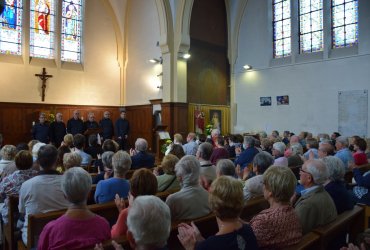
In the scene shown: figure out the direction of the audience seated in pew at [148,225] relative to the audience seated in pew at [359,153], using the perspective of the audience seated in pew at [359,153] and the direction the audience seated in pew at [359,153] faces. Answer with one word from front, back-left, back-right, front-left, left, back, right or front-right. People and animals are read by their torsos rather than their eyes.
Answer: back-left

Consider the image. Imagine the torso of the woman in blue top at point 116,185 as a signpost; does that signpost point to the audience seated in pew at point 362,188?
no

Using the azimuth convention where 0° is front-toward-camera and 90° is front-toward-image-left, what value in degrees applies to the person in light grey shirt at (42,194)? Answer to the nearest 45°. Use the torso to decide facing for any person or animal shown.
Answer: approximately 180°

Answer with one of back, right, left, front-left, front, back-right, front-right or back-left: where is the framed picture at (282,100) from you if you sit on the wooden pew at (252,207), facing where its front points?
front-right

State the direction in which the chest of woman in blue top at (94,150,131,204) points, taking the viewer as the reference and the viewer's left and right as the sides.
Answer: facing away from the viewer and to the left of the viewer

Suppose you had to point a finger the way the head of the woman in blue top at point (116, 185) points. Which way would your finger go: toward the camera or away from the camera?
away from the camera

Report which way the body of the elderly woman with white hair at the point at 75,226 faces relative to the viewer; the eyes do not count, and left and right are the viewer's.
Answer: facing away from the viewer

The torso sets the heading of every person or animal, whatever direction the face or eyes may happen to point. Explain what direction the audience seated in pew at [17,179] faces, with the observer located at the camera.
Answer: facing away from the viewer

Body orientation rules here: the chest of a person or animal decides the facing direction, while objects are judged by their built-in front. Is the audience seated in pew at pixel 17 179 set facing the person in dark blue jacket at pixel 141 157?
no

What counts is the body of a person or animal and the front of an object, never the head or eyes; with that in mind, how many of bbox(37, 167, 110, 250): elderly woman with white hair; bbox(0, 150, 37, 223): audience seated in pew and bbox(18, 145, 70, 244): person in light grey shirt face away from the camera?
3

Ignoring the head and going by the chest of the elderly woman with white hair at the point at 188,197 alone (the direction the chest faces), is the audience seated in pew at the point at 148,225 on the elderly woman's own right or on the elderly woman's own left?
on the elderly woman's own left

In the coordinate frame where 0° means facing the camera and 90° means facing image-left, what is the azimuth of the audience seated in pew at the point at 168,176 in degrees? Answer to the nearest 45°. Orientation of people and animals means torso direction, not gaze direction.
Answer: approximately 135°

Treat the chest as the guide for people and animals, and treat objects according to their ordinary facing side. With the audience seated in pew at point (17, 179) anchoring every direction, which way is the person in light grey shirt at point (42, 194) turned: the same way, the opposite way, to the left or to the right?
the same way

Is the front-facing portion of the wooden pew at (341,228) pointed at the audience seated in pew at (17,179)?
no

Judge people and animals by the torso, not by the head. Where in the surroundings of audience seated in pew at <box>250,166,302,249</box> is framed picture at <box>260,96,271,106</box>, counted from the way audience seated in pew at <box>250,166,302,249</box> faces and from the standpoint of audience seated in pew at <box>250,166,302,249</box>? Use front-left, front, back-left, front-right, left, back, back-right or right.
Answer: front-right

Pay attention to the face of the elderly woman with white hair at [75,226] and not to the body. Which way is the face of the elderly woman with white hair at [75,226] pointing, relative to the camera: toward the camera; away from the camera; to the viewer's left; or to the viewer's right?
away from the camera

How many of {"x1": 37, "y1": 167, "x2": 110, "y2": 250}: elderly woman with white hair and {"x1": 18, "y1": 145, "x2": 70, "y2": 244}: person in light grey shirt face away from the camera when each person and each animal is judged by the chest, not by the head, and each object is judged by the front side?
2

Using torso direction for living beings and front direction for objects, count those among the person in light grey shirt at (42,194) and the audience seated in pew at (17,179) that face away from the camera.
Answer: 2

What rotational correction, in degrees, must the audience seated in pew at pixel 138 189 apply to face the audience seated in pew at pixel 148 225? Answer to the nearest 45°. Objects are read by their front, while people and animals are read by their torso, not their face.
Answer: approximately 135° to their left

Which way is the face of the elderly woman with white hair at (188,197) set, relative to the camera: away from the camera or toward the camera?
away from the camera

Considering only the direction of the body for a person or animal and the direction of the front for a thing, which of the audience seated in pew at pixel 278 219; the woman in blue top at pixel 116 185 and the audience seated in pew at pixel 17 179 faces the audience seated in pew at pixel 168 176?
the audience seated in pew at pixel 278 219
